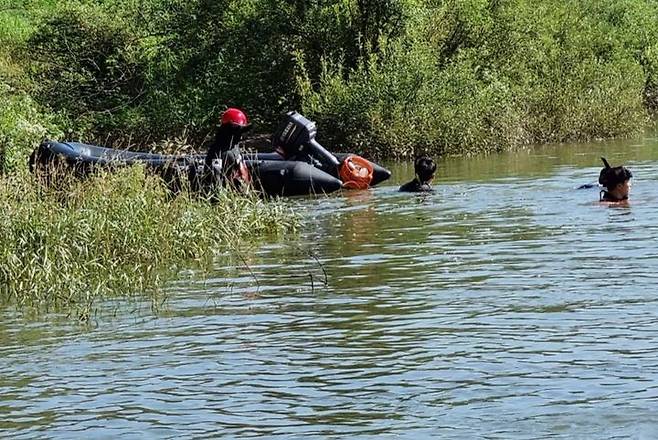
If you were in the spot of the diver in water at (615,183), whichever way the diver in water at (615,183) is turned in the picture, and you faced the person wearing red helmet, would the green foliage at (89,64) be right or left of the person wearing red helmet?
right

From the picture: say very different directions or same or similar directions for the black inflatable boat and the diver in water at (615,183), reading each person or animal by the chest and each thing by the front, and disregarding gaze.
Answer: very different directions

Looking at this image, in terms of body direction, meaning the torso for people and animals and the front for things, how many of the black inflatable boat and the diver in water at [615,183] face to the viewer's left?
1

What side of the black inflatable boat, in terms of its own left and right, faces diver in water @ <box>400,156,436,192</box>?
back

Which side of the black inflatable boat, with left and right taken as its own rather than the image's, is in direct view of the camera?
left

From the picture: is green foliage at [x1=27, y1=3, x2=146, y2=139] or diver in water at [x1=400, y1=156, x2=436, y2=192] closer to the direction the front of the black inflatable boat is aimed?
the green foliage

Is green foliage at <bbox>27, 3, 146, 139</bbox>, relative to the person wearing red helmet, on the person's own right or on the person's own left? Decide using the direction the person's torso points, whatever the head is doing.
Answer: on the person's own left
